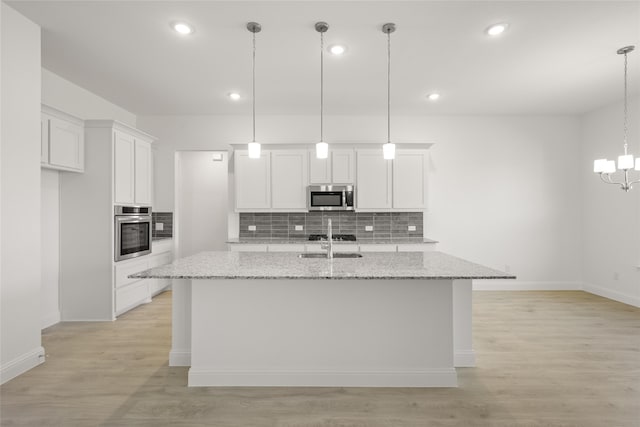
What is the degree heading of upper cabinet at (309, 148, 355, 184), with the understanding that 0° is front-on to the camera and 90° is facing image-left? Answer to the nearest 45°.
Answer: approximately 0°

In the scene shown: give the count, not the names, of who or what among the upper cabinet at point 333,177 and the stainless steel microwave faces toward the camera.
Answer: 2

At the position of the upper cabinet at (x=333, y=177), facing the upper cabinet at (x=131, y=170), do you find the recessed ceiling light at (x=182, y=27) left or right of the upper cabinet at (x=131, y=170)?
left

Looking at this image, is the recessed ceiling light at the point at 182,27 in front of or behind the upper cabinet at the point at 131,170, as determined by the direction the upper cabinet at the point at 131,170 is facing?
in front

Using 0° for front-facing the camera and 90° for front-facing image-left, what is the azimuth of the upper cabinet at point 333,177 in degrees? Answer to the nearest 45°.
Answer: approximately 0°

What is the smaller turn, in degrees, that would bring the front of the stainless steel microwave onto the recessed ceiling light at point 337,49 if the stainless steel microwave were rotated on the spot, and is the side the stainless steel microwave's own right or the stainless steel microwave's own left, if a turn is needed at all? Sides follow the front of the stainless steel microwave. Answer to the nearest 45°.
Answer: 0° — it already faces it

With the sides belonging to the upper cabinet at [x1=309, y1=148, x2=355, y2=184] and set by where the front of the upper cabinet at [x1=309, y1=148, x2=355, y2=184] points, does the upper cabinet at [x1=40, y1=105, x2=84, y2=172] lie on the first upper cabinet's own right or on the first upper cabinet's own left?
on the first upper cabinet's own right

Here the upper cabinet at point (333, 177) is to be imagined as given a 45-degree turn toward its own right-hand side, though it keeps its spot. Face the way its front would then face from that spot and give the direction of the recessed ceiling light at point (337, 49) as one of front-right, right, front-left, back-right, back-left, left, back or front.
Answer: front-left

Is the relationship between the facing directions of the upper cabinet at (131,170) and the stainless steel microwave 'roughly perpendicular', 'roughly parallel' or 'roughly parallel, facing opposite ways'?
roughly perpendicular

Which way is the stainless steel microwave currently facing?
toward the camera

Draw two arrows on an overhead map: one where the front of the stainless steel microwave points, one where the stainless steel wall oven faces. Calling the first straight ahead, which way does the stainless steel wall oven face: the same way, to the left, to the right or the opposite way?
to the left

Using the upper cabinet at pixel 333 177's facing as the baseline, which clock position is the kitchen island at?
The kitchen island is roughly at 12 o'clock from the upper cabinet.

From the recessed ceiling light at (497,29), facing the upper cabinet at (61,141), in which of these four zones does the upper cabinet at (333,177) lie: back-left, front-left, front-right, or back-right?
front-right

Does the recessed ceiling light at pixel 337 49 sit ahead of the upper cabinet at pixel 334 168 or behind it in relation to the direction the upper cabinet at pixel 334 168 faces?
ahead

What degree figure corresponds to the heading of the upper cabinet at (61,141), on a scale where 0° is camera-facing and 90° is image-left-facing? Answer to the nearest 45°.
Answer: approximately 315°
